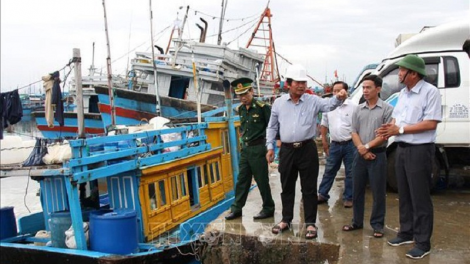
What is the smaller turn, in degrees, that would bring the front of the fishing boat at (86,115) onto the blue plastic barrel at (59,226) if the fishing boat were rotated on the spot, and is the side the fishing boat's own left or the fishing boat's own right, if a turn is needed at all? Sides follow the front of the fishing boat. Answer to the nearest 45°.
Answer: approximately 90° to the fishing boat's own left

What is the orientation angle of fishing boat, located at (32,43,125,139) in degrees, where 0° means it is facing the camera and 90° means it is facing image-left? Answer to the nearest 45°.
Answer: approximately 90°

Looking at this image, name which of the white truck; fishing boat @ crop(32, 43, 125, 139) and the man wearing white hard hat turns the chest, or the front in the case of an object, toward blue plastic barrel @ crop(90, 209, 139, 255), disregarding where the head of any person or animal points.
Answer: the white truck

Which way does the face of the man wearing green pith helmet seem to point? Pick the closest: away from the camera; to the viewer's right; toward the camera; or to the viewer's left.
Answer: to the viewer's left

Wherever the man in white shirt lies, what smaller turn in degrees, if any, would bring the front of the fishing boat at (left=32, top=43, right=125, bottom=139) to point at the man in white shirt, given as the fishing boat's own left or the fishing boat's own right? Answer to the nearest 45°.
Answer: approximately 90° to the fishing boat's own left

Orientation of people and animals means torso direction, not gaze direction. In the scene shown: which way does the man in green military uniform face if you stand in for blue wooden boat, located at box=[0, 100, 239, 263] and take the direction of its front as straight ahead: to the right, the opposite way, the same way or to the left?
the opposite way

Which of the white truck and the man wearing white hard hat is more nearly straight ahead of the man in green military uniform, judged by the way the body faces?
the man wearing white hard hat

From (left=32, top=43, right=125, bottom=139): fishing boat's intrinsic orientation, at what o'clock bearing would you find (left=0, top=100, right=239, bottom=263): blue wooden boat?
The blue wooden boat is roughly at 9 o'clock from the fishing boat.

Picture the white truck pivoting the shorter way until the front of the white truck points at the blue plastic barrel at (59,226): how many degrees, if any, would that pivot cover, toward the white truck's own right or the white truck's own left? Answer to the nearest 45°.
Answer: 0° — it already faces it

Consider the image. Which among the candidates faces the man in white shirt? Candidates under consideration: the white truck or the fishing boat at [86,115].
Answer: the white truck
